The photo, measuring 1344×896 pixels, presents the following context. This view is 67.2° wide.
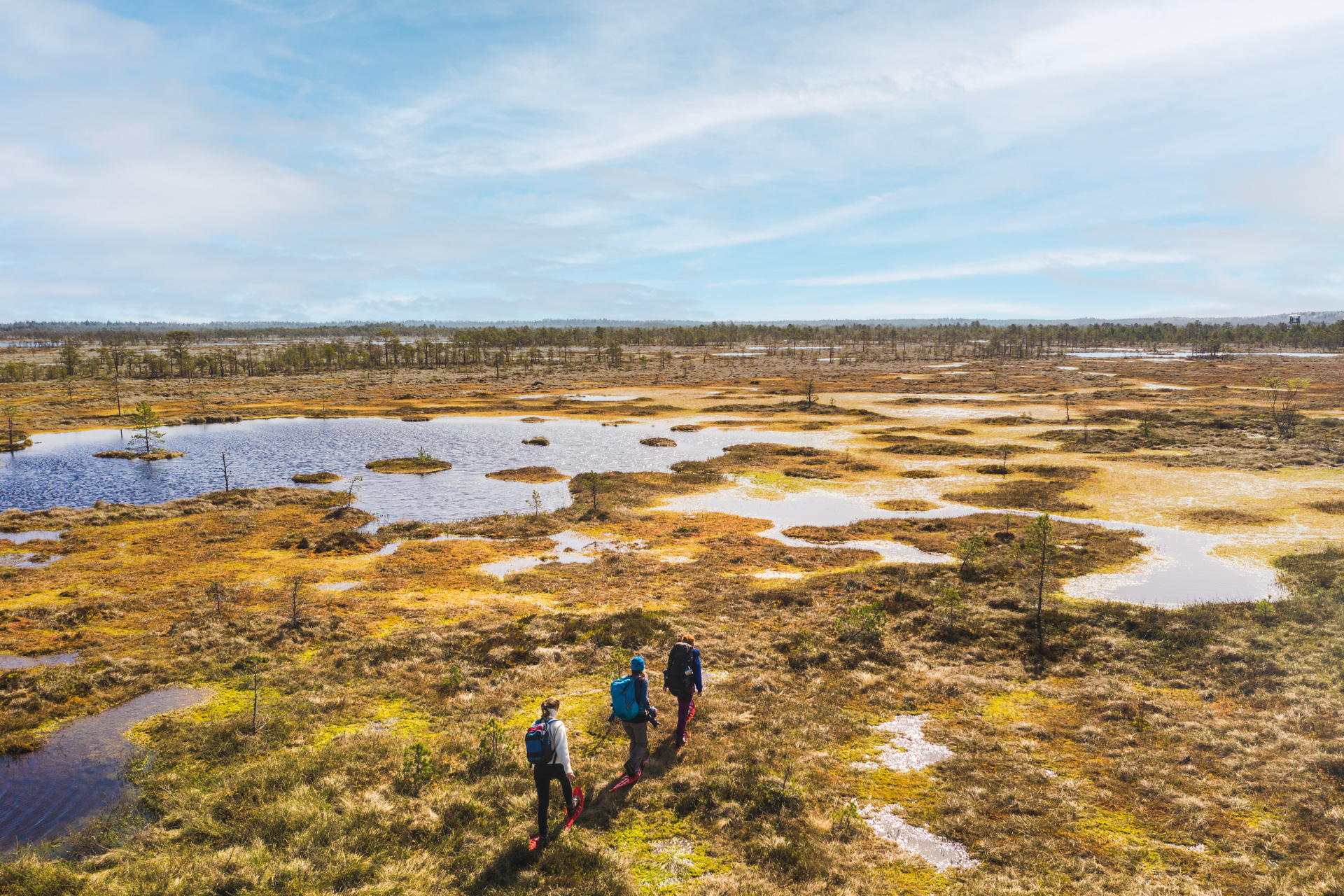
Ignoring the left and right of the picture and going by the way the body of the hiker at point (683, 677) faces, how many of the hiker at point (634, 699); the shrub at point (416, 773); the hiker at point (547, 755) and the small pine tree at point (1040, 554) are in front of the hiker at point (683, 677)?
1

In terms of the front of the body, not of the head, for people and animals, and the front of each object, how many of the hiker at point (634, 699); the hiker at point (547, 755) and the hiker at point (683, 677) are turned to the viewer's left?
0

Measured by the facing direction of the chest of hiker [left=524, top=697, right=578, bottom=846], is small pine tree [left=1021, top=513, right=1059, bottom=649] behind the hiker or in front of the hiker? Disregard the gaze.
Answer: in front

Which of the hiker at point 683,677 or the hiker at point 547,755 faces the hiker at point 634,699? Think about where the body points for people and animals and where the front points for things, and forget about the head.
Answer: the hiker at point 547,755

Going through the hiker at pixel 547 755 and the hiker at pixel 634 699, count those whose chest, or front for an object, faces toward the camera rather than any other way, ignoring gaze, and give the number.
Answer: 0

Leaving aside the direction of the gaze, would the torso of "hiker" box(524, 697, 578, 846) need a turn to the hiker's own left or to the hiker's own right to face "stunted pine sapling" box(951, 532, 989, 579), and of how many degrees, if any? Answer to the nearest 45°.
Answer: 0° — they already face it

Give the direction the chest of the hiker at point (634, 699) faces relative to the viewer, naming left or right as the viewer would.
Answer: facing away from the viewer and to the right of the viewer

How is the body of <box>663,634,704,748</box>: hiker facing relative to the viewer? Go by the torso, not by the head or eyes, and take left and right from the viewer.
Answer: facing away from the viewer and to the right of the viewer

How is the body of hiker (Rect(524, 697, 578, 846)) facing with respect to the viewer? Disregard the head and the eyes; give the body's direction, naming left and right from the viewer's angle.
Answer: facing away from the viewer and to the right of the viewer

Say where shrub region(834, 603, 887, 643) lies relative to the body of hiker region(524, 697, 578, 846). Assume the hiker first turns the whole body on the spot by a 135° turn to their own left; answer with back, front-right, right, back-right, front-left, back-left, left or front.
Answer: back-right

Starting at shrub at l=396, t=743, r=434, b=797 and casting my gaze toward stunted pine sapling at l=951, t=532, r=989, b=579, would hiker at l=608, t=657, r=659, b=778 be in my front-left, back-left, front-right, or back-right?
front-right

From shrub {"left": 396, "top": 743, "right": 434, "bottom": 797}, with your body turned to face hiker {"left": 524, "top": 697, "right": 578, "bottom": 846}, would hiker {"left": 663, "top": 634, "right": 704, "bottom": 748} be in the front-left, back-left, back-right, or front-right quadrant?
front-left

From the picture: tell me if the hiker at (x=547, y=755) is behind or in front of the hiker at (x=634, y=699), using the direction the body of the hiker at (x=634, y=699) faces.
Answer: behind

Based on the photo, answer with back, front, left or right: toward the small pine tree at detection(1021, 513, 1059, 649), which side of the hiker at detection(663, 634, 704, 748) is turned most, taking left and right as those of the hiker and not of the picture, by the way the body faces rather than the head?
front
